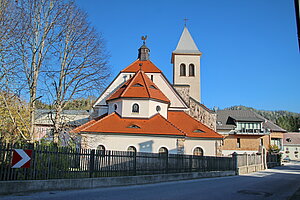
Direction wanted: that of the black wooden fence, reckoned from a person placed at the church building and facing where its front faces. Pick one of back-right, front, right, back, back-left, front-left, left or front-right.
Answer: back

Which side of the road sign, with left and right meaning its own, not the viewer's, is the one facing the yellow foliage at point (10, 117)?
back

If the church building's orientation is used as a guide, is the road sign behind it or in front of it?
behind

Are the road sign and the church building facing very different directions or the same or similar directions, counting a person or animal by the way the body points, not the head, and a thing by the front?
very different directions

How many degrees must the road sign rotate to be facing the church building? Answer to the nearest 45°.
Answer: approximately 135° to its left

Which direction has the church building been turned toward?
away from the camera
